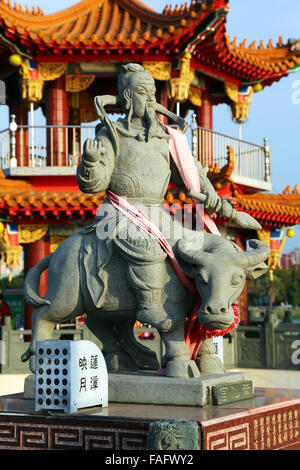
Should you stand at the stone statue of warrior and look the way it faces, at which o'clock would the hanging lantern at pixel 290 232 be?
The hanging lantern is roughly at 8 o'clock from the stone statue of warrior.

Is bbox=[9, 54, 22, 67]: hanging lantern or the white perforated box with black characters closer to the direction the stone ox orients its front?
the white perforated box with black characters

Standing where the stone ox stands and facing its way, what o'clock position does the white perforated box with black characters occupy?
The white perforated box with black characters is roughly at 3 o'clock from the stone ox.

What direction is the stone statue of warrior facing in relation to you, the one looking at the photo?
facing the viewer and to the right of the viewer
